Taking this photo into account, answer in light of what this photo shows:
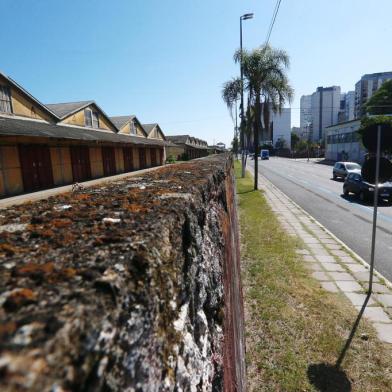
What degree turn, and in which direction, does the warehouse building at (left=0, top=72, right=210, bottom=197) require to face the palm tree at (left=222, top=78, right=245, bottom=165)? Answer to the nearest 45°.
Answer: approximately 45° to its left

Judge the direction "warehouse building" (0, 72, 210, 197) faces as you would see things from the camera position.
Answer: facing the viewer and to the right of the viewer

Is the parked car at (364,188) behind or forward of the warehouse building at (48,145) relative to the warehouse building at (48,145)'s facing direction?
forward

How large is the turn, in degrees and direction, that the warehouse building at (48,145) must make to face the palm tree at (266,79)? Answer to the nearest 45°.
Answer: approximately 45° to its left

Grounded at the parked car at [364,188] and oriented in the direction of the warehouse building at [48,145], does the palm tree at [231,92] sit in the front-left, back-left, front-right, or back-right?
front-right

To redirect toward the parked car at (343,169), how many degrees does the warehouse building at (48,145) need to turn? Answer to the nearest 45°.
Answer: approximately 45° to its left
